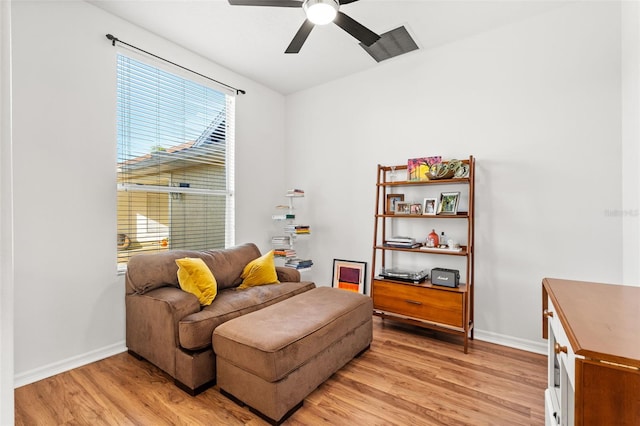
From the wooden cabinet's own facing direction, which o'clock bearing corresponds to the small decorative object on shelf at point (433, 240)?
The small decorative object on shelf is roughly at 2 o'clock from the wooden cabinet.

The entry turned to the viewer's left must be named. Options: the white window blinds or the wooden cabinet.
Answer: the wooden cabinet

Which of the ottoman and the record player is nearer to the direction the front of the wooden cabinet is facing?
the ottoman

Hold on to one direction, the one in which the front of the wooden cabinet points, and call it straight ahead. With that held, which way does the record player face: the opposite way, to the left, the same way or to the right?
to the left

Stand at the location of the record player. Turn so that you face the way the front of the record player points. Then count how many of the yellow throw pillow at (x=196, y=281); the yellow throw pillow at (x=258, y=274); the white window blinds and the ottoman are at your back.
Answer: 0

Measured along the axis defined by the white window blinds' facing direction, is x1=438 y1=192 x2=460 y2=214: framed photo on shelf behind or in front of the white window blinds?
in front

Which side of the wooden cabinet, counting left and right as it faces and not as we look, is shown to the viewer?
left

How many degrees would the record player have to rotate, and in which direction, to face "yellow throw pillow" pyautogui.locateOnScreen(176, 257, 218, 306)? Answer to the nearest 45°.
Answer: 0° — it already faces it

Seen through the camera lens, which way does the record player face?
facing the viewer and to the left of the viewer

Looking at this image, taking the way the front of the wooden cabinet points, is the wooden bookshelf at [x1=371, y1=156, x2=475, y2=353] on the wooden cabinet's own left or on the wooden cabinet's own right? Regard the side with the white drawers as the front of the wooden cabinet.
on the wooden cabinet's own right

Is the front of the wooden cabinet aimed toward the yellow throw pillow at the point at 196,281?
yes

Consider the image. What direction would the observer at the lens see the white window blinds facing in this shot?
facing the viewer and to the right of the viewer

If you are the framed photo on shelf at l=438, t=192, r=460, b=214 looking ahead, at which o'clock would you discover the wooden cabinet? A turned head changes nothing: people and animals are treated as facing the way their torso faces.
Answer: The wooden cabinet is roughly at 10 o'clock from the framed photo on shelf.

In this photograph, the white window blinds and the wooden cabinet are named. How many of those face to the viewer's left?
1
